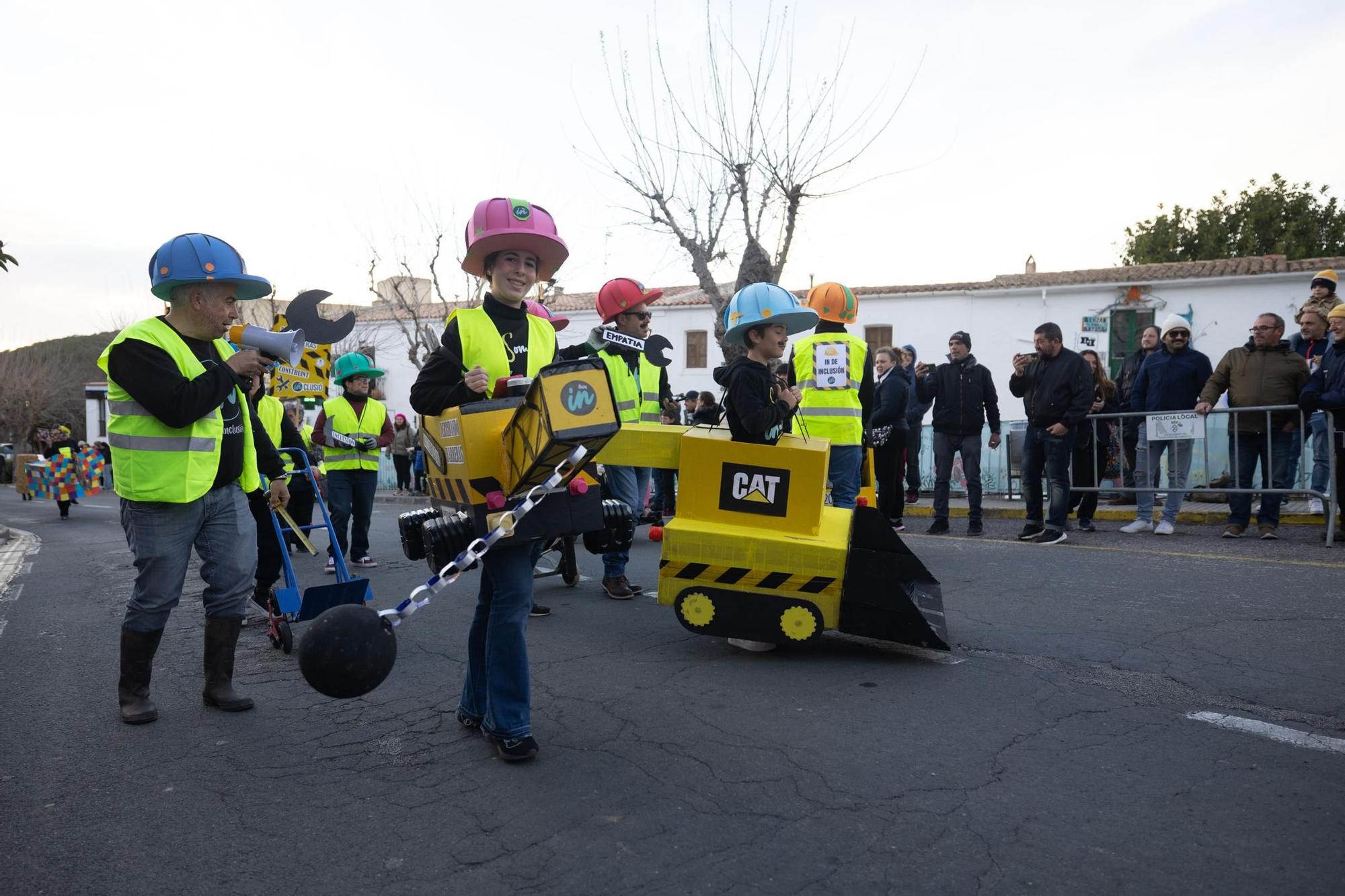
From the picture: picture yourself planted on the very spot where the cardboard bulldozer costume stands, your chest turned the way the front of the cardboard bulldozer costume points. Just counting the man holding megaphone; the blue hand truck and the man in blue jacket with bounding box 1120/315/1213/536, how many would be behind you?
2

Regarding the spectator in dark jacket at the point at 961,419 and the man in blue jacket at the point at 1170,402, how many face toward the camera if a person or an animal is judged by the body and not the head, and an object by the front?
2

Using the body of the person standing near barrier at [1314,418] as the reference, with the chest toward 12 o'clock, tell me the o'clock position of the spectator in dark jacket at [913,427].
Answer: The spectator in dark jacket is roughly at 2 o'clock from the person standing near barrier.

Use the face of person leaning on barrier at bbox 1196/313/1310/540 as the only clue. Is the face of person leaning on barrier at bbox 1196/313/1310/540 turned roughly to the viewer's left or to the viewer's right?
to the viewer's left

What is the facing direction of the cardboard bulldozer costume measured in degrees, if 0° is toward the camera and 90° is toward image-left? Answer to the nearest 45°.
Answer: approximately 270°

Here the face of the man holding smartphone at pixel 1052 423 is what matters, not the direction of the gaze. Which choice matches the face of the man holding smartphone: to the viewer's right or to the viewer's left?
to the viewer's left
